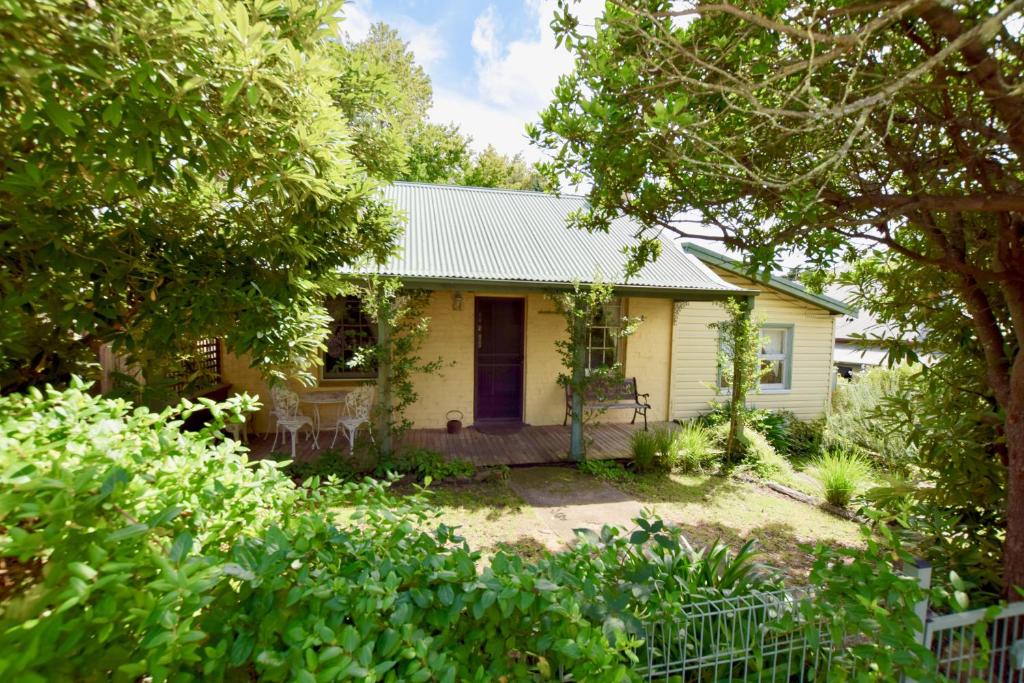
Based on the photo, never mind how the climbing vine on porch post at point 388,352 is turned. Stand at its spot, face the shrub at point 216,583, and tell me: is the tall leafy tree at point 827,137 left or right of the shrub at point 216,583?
left

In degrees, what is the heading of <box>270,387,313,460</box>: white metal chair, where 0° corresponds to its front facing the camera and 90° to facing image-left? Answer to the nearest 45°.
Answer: approximately 315°

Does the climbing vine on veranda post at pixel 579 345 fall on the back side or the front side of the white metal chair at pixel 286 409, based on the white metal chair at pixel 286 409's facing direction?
on the front side

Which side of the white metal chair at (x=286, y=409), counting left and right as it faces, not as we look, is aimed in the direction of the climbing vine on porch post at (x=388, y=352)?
front

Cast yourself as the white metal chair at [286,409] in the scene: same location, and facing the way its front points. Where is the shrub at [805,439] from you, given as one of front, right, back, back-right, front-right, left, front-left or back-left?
front-left

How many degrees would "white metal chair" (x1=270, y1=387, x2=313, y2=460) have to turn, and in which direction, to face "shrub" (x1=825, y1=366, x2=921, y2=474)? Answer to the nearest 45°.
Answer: approximately 45° to its left

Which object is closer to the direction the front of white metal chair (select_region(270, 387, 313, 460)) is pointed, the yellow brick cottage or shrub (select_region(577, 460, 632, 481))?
the shrub
